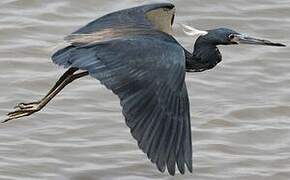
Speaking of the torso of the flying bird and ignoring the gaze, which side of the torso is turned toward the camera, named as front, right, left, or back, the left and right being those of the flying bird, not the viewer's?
right
